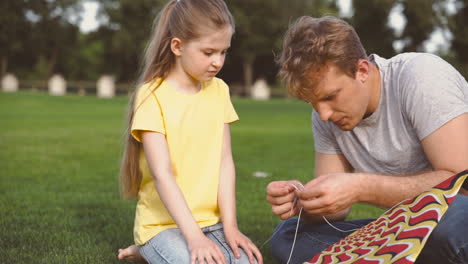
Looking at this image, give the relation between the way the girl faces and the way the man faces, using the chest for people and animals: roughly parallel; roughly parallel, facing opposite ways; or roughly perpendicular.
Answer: roughly perpendicular

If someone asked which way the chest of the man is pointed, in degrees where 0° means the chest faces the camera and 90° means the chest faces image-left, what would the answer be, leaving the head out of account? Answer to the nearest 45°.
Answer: approximately 45°

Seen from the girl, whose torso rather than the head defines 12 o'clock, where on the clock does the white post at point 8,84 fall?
The white post is roughly at 7 o'clock from the girl.

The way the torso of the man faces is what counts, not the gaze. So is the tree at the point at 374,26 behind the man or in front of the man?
behind

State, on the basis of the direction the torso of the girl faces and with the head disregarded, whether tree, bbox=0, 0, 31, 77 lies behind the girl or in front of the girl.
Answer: behind

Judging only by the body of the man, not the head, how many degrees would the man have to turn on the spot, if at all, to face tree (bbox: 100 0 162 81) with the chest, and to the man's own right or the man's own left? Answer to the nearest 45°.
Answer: approximately 90° to the man's own right

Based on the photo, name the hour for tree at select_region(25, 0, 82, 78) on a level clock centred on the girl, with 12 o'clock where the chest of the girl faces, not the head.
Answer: The tree is roughly at 7 o'clock from the girl.

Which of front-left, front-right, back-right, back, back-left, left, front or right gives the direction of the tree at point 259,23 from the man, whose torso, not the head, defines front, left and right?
back-right

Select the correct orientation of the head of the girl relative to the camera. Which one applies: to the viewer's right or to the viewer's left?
to the viewer's right

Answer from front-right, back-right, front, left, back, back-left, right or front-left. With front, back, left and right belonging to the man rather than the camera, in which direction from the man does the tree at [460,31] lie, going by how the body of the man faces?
back-right

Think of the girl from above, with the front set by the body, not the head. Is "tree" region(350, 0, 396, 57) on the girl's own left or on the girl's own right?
on the girl's own left
